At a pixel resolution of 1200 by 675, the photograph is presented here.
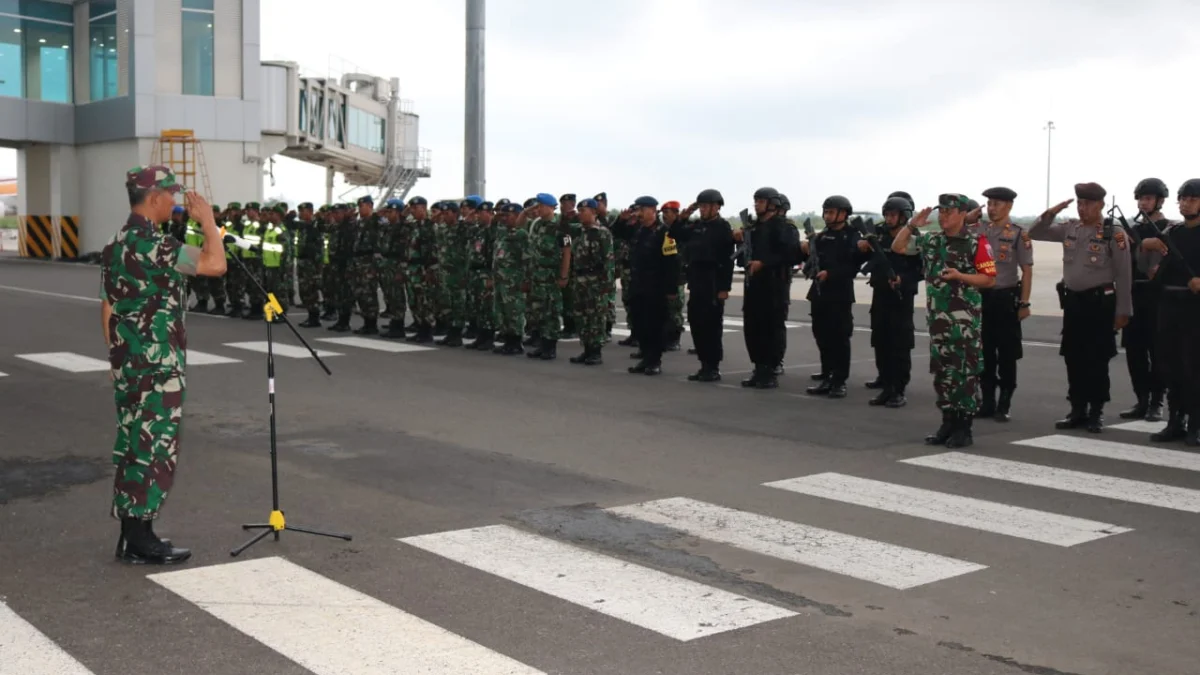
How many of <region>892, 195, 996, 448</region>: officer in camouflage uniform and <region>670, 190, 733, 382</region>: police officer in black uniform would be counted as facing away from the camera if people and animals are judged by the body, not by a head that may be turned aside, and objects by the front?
0

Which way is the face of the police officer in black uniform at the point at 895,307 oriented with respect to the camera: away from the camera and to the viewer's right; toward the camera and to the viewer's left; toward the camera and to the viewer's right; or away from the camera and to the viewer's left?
toward the camera and to the viewer's left

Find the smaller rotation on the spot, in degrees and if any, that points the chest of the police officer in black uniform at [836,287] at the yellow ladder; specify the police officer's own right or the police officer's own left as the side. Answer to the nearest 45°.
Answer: approximately 90° to the police officer's own right

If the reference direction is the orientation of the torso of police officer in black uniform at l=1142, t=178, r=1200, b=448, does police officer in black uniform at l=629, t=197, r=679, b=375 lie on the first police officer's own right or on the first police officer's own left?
on the first police officer's own right

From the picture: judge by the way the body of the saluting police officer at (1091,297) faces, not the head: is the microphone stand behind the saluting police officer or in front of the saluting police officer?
in front

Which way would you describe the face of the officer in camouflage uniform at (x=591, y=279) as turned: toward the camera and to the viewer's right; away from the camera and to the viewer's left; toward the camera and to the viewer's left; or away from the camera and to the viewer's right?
toward the camera and to the viewer's left

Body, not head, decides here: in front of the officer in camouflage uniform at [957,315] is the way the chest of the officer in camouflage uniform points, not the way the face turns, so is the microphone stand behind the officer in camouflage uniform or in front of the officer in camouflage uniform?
in front

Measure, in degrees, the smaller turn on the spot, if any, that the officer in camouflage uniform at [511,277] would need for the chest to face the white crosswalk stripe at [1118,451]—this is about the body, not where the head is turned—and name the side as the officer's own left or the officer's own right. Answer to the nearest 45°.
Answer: approximately 90° to the officer's own left

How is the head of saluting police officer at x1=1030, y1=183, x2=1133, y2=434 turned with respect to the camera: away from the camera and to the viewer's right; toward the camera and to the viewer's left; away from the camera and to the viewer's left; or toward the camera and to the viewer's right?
toward the camera and to the viewer's left

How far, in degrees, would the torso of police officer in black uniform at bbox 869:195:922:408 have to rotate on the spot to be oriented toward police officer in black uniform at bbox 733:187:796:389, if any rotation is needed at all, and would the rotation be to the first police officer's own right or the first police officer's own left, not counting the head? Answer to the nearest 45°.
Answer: approximately 90° to the first police officer's own right

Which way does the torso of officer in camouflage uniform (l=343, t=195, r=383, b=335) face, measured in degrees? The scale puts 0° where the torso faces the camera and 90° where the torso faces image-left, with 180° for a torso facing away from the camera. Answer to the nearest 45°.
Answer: approximately 45°

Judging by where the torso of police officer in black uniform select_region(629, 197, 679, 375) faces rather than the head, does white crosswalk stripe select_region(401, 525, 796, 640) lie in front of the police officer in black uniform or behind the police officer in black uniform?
in front

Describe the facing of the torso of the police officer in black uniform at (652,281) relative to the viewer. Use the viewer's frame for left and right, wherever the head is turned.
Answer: facing the viewer and to the left of the viewer

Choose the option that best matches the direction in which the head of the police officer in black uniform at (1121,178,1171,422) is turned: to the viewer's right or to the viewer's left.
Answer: to the viewer's left

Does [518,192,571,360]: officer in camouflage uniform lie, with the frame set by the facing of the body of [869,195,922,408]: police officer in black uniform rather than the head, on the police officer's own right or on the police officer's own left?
on the police officer's own right

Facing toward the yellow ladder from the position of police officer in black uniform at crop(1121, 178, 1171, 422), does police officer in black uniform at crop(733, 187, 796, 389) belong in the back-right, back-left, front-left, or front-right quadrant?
front-left
